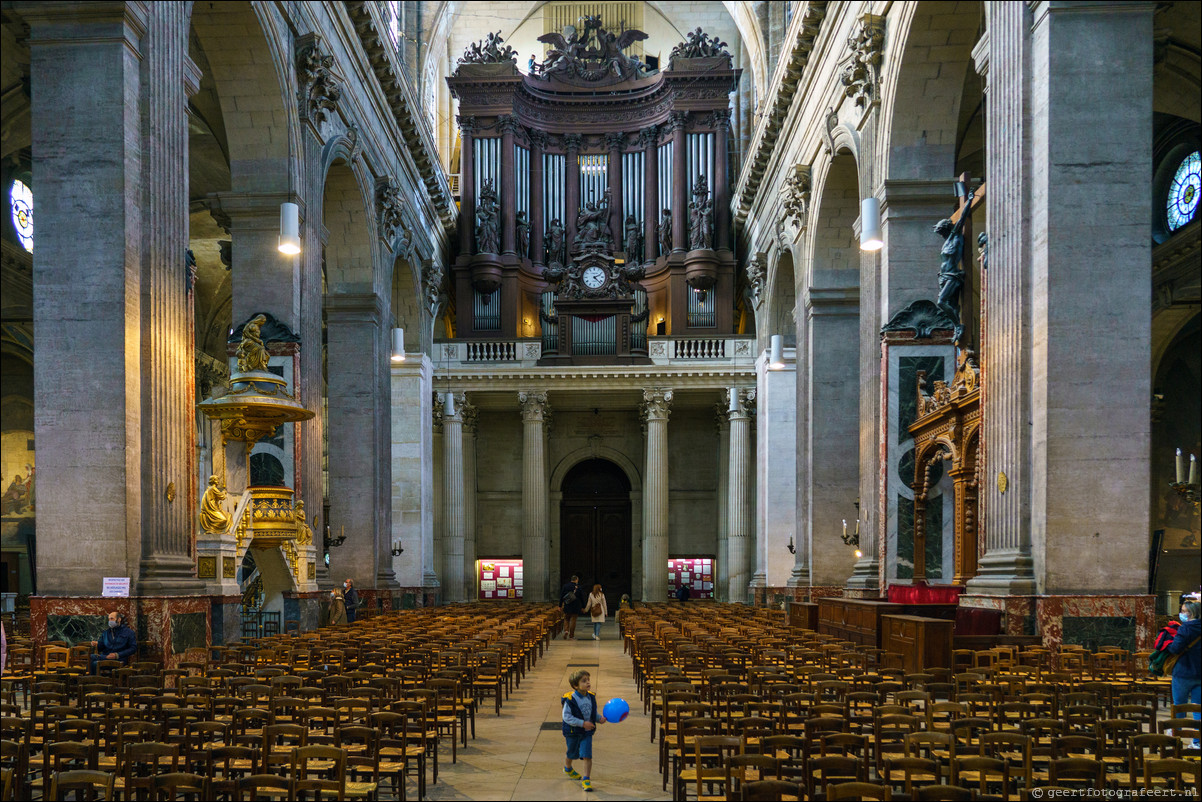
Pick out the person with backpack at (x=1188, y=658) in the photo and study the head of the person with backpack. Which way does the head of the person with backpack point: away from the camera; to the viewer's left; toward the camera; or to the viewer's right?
to the viewer's left

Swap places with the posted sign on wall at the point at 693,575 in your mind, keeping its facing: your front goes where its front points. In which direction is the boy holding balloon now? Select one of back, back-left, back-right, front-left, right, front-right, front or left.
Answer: front

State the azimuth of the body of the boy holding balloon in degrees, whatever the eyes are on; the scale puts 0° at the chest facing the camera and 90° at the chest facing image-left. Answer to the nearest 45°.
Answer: approximately 315°

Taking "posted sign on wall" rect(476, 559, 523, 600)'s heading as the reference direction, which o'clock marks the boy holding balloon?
The boy holding balloon is roughly at 12 o'clock from the posted sign on wall.

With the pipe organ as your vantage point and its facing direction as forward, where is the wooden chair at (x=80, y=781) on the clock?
The wooden chair is roughly at 12 o'clock from the pipe organ.

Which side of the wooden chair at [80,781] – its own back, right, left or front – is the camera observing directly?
front

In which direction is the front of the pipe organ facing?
toward the camera
